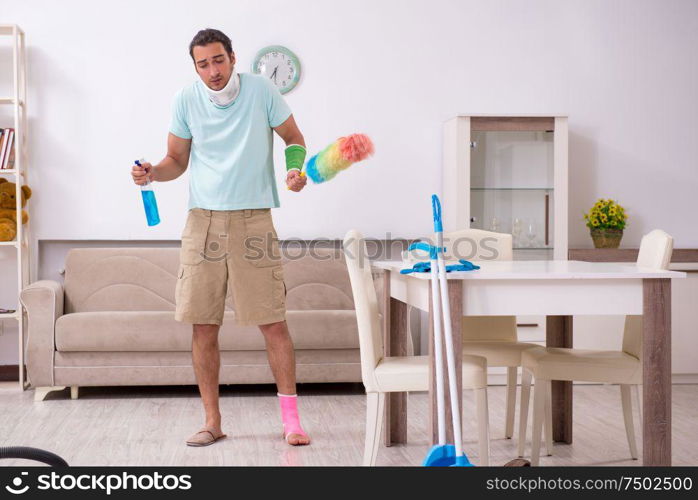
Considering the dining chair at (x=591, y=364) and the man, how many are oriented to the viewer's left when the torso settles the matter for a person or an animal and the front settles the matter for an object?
1

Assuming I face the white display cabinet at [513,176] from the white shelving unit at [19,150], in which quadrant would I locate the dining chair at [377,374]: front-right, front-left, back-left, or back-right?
front-right

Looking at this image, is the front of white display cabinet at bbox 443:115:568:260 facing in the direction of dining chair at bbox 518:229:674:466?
yes

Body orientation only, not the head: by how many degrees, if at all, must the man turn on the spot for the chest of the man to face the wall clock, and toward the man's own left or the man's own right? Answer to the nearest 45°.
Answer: approximately 180°

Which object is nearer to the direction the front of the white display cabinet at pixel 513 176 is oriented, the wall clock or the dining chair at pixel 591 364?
the dining chair

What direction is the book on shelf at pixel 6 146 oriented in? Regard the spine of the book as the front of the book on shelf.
toward the camera

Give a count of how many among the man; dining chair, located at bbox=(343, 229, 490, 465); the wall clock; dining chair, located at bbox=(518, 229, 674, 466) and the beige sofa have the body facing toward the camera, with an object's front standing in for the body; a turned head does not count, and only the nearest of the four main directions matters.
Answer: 3

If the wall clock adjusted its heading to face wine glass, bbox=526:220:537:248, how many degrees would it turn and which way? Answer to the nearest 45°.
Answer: approximately 90° to its left

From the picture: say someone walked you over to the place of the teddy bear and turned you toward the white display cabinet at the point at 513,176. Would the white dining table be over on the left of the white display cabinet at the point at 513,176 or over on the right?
right

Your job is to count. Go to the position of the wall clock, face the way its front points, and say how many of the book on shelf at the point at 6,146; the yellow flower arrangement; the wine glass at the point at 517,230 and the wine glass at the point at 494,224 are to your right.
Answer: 1

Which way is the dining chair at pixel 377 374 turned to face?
to the viewer's right

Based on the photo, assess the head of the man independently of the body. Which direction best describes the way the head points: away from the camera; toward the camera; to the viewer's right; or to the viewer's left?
toward the camera

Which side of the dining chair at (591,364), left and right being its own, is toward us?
left

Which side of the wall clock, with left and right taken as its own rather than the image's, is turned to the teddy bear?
right

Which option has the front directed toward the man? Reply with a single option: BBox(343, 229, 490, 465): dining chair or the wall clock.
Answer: the wall clock

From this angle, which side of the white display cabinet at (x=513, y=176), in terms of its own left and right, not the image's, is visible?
front

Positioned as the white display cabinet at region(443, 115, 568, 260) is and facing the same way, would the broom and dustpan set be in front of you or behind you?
in front

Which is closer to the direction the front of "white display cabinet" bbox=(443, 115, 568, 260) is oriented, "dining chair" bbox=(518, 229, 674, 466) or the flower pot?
the dining chair
